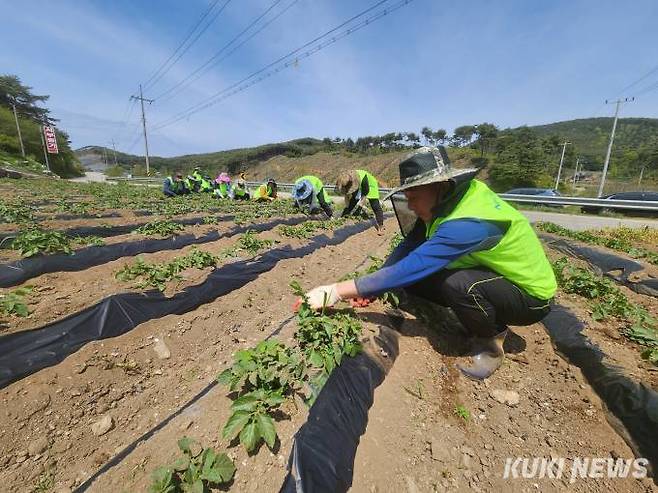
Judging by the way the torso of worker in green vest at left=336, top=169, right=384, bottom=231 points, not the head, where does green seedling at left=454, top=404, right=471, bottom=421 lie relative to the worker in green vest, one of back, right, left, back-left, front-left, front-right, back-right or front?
front-left

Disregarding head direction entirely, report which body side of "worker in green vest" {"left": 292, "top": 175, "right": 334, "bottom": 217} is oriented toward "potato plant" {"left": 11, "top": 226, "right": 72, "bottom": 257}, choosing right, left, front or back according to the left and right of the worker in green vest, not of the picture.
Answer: front

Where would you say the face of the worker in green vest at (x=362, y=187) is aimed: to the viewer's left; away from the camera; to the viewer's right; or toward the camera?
to the viewer's left

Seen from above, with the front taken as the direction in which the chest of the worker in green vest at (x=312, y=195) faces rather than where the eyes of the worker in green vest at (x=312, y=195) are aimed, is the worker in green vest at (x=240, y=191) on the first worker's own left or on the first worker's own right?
on the first worker's own right

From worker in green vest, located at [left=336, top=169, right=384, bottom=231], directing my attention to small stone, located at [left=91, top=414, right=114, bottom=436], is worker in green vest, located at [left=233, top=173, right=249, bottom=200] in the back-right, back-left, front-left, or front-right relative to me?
back-right

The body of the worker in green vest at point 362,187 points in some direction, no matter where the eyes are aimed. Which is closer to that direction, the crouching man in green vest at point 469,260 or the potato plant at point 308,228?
the potato plant

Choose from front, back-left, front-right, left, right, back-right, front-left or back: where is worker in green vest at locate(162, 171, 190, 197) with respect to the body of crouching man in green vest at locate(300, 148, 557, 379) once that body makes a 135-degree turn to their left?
back

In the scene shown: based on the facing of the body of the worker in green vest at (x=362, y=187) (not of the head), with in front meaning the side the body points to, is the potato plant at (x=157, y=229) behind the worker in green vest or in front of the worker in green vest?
in front

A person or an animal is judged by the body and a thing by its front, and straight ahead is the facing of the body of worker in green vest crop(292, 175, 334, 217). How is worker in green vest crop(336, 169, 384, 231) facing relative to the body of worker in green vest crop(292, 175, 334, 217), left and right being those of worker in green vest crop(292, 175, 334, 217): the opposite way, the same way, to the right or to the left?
the same way

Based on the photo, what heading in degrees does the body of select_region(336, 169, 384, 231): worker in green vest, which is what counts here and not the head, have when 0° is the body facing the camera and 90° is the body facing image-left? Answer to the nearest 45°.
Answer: approximately 45°

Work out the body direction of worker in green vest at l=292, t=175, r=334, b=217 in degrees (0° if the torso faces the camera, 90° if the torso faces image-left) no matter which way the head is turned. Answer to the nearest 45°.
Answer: approximately 45°

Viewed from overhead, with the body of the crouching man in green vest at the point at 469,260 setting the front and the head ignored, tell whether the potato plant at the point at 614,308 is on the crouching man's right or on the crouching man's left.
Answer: on the crouching man's right

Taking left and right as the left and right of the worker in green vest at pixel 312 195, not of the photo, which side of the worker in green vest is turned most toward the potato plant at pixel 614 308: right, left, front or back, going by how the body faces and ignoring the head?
left

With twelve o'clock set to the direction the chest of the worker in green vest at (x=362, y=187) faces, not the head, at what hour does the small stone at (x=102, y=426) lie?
The small stone is roughly at 11 o'clock from the worker in green vest.

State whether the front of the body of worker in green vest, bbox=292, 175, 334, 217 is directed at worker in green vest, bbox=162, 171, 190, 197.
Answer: no

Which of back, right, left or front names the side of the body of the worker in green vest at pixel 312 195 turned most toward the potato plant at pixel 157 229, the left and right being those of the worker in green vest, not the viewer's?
front

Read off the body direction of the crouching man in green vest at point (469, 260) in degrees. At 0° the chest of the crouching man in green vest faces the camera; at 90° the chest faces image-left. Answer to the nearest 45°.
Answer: approximately 90°

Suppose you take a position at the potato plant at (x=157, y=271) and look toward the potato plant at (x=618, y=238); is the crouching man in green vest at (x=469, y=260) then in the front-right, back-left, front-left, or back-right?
front-right
